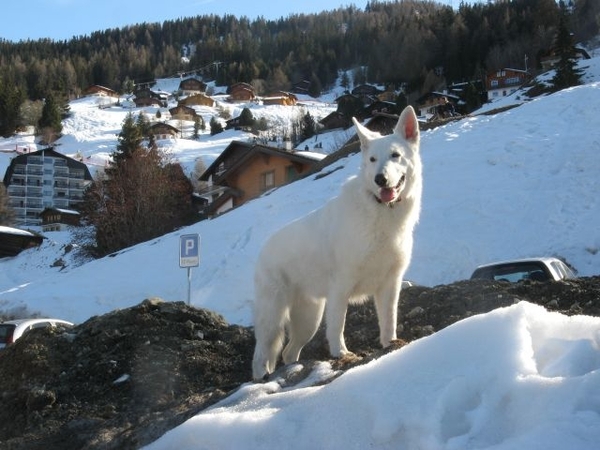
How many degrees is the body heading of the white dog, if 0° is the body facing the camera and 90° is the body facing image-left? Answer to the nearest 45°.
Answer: approximately 315°

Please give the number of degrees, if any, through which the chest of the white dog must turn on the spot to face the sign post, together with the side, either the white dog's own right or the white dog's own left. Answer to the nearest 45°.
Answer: approximately 135° to the white dog's own left

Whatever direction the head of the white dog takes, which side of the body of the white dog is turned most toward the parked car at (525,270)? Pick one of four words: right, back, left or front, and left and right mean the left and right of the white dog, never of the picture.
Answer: left
